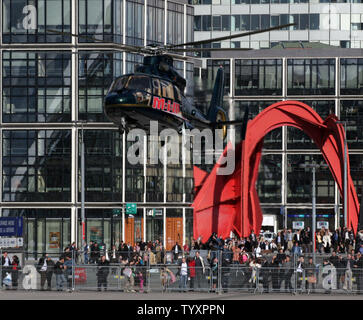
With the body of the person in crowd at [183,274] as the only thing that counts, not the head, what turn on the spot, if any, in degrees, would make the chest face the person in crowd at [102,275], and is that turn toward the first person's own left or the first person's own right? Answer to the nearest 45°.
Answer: approximately 90° to the first person's own right

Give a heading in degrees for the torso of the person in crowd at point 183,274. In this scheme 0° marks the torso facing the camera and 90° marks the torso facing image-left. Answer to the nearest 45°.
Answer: approximately 0°

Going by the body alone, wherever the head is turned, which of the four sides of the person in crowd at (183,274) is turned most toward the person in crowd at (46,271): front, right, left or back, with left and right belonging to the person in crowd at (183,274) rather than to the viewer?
right
